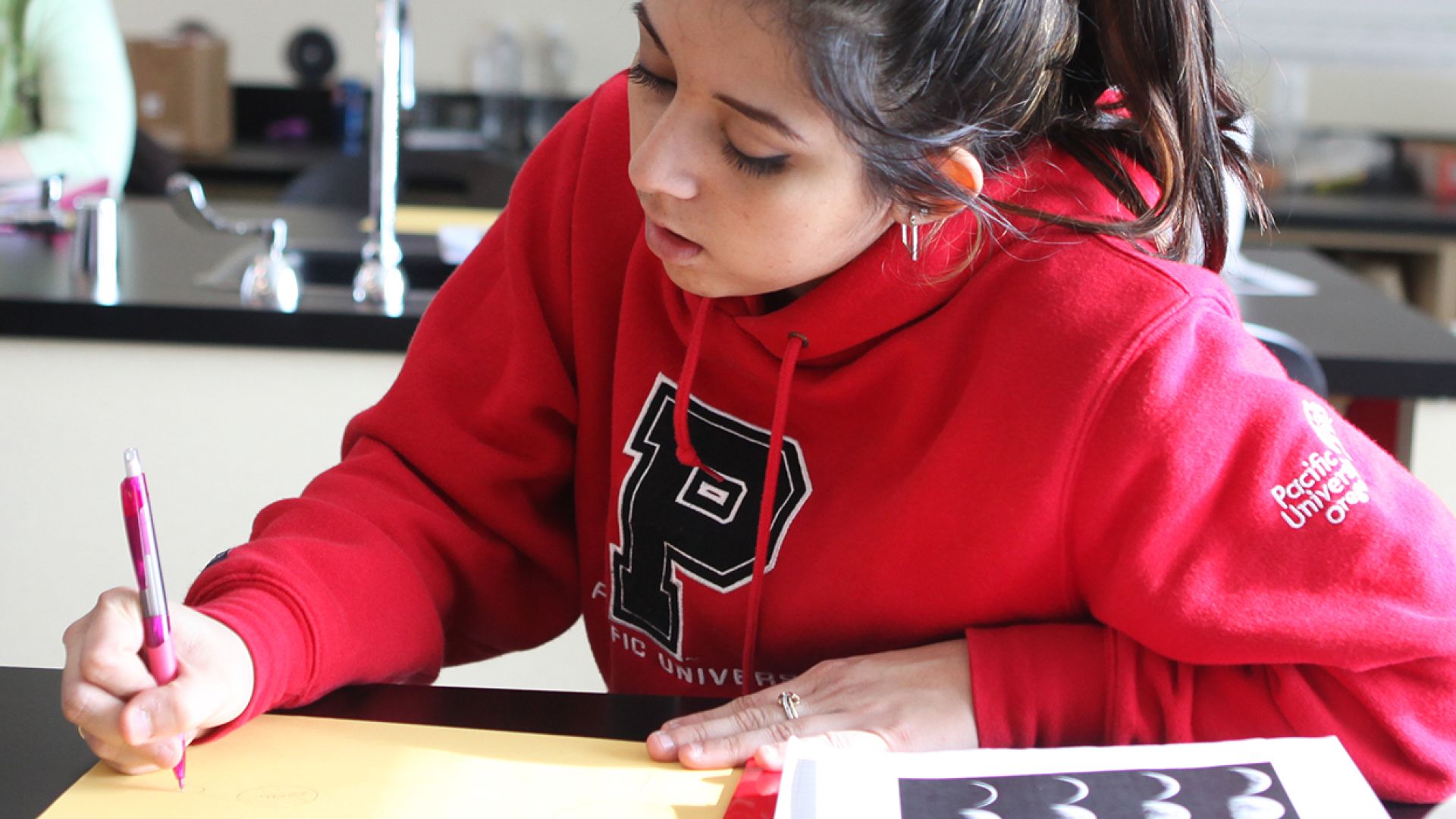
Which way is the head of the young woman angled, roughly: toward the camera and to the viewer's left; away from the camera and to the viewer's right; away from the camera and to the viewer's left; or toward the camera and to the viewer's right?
toward the camera and to the viewer's left

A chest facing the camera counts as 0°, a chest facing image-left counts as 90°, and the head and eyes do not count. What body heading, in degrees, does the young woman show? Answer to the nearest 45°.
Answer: approximately 45°

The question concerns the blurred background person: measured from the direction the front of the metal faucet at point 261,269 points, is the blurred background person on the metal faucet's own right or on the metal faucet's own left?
on the metal faucet's own right

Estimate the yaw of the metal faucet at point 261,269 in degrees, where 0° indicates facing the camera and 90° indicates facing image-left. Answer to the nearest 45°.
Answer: approximately 90°

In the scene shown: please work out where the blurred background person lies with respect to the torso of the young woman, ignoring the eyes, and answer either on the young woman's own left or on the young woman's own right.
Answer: on the young woman's own right

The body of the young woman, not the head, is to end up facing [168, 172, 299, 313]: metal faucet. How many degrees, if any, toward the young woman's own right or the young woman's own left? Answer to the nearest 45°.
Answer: approximately 90° to the young woman's own right

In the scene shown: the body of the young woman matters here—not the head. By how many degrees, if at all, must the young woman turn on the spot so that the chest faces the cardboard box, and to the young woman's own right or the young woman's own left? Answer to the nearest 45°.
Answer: approximately 90° to the young woman's own right

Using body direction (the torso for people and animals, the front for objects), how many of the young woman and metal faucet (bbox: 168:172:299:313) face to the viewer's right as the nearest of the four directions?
0
